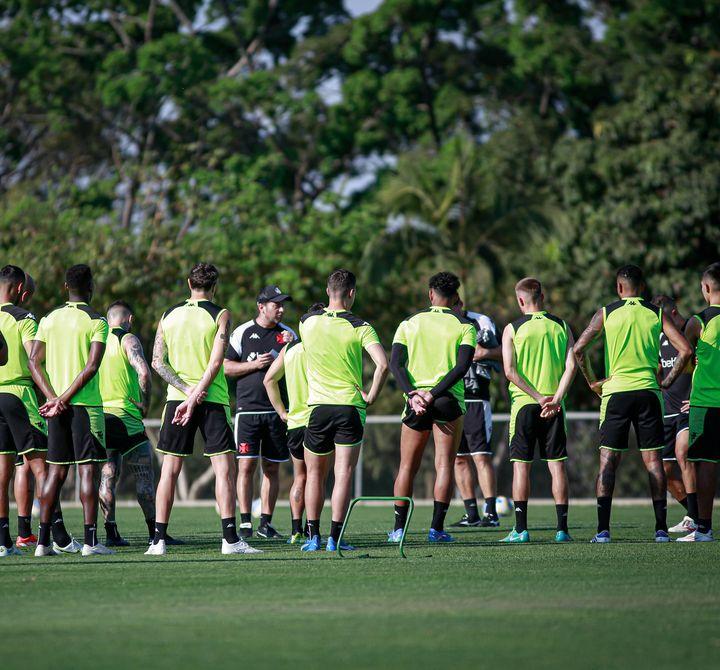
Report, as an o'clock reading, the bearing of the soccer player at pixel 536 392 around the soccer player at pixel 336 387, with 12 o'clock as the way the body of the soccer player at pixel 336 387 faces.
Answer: the soccer player at pixel 536 392 is roughly at 2 o'clock from the soccer player at pixel 336 387.

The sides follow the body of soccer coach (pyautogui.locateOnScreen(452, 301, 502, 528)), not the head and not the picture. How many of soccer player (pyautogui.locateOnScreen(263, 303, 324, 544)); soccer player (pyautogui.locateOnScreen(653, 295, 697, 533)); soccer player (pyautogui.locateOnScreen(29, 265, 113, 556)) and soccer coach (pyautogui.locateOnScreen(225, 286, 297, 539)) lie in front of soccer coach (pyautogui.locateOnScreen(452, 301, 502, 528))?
3

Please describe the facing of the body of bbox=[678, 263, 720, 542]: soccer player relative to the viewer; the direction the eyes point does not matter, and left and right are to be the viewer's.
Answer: facing away from the viewer and to the left of the viewer

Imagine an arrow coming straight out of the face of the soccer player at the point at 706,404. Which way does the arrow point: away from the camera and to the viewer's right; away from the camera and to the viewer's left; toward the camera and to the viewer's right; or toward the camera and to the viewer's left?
away from the camera and to the viewer's left

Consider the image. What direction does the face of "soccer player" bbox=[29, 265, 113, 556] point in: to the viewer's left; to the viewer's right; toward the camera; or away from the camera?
away from the camera

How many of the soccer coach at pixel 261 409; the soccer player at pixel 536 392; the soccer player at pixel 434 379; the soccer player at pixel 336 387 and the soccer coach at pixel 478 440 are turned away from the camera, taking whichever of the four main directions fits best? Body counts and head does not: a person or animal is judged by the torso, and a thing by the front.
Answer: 3

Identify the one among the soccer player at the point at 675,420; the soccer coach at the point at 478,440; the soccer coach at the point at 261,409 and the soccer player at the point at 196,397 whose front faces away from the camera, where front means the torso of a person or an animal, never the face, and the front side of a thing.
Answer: the soccer player at the point at 196,397

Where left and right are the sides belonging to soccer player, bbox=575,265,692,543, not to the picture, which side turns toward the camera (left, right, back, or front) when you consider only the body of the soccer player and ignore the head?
back

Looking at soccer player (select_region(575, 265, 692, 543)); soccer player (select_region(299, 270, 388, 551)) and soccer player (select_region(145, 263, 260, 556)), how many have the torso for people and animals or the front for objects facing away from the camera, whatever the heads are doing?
3

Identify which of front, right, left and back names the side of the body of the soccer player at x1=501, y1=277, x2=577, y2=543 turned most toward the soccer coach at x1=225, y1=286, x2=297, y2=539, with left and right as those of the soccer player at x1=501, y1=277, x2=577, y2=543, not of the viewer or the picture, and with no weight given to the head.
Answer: left

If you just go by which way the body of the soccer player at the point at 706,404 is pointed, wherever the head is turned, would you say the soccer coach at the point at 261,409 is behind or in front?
in front

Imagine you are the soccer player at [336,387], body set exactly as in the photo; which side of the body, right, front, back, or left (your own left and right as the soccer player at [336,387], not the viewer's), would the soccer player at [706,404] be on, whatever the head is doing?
right

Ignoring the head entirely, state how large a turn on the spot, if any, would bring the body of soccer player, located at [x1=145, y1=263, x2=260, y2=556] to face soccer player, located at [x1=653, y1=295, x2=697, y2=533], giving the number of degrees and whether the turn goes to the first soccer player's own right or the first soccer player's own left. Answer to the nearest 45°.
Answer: approximately 45° to the first soccer player's own right

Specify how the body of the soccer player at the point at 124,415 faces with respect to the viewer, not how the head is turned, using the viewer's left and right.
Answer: facing away from the viewer and to the right of the viewer

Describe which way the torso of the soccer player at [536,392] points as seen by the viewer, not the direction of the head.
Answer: away from the camera

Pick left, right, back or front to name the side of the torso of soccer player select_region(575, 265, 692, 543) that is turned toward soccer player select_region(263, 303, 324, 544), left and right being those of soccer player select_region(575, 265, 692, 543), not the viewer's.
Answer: left

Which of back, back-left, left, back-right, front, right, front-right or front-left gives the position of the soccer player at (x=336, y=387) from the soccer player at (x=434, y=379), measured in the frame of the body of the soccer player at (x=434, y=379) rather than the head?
back-left

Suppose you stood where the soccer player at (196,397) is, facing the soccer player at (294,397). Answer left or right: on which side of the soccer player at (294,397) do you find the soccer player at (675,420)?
right
